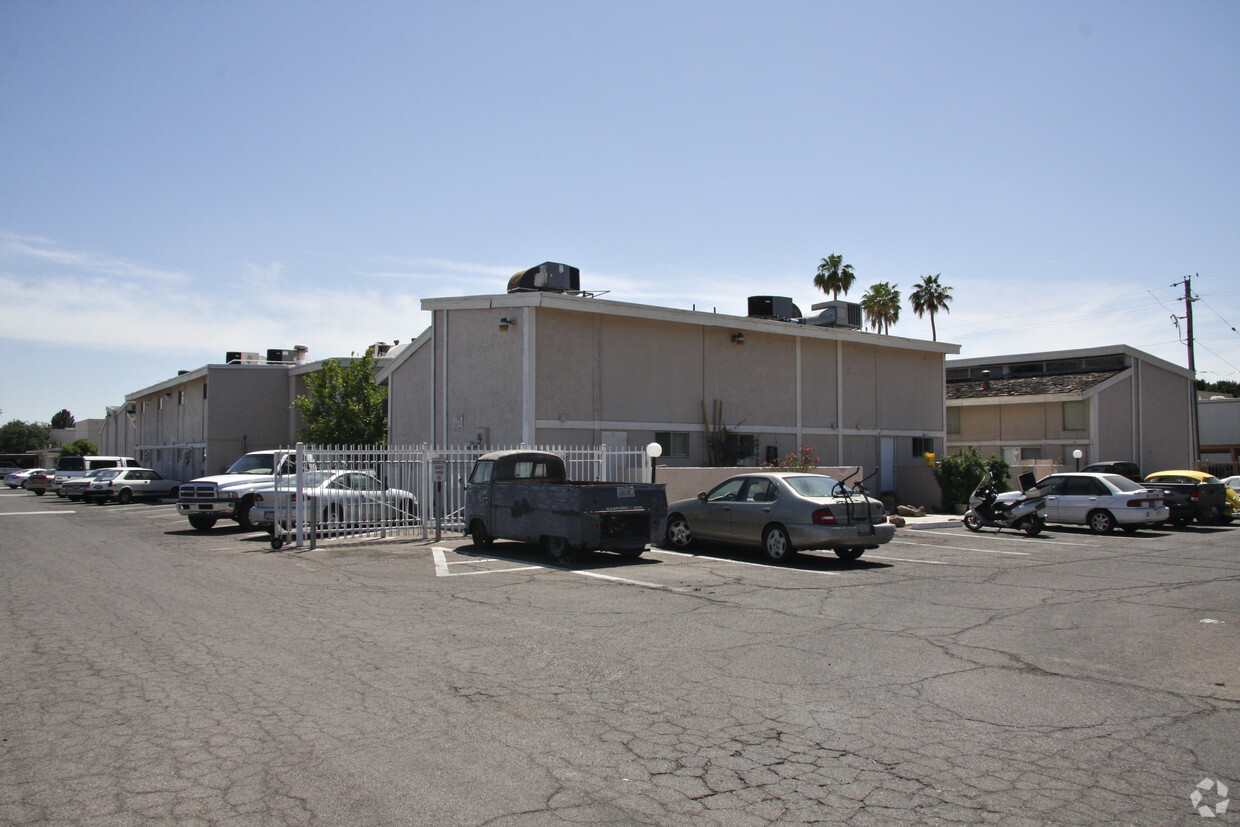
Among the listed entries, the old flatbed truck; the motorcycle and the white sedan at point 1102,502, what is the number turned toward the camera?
0

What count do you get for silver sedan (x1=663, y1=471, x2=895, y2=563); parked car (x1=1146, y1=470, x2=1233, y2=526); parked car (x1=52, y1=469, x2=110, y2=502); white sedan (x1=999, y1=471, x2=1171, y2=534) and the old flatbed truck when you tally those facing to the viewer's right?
0

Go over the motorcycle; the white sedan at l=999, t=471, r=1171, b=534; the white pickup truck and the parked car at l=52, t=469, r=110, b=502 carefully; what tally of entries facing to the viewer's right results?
0

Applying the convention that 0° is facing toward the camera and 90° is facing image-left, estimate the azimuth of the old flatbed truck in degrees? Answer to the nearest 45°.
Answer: approximately 135°

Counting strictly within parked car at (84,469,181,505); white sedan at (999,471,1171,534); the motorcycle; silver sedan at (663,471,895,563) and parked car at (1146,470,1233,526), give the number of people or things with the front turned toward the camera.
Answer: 0

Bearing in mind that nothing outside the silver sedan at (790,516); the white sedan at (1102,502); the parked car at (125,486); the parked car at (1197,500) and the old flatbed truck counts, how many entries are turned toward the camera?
0

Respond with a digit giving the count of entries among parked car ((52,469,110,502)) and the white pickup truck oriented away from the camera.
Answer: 0

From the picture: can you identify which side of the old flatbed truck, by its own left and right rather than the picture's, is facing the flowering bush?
right

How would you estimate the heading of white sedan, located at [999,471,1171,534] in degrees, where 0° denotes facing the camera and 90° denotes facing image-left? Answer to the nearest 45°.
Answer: approximately 135°

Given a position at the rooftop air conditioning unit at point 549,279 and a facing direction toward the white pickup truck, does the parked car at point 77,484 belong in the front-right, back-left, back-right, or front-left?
front-right

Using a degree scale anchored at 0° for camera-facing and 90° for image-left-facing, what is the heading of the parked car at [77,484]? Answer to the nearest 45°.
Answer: approximately 45°
